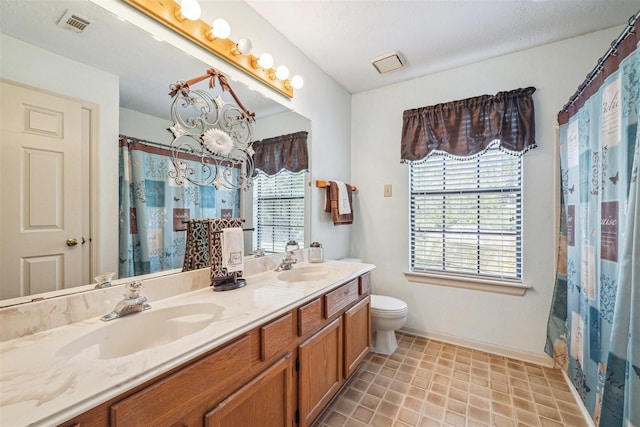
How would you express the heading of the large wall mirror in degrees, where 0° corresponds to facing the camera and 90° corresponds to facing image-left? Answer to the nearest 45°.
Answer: approximately 315°

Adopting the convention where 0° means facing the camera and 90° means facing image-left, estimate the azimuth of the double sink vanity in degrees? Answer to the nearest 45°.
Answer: approximately 315°

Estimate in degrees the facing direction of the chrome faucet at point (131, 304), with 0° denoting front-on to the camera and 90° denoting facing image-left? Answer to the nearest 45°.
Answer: approximately 315°

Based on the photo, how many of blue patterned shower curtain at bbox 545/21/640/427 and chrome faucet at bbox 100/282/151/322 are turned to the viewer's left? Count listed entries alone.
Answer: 1

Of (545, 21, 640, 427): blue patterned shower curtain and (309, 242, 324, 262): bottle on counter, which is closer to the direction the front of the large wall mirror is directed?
the blue patterned shower curtain

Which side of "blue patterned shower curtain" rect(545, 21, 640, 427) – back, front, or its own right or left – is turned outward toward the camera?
left
